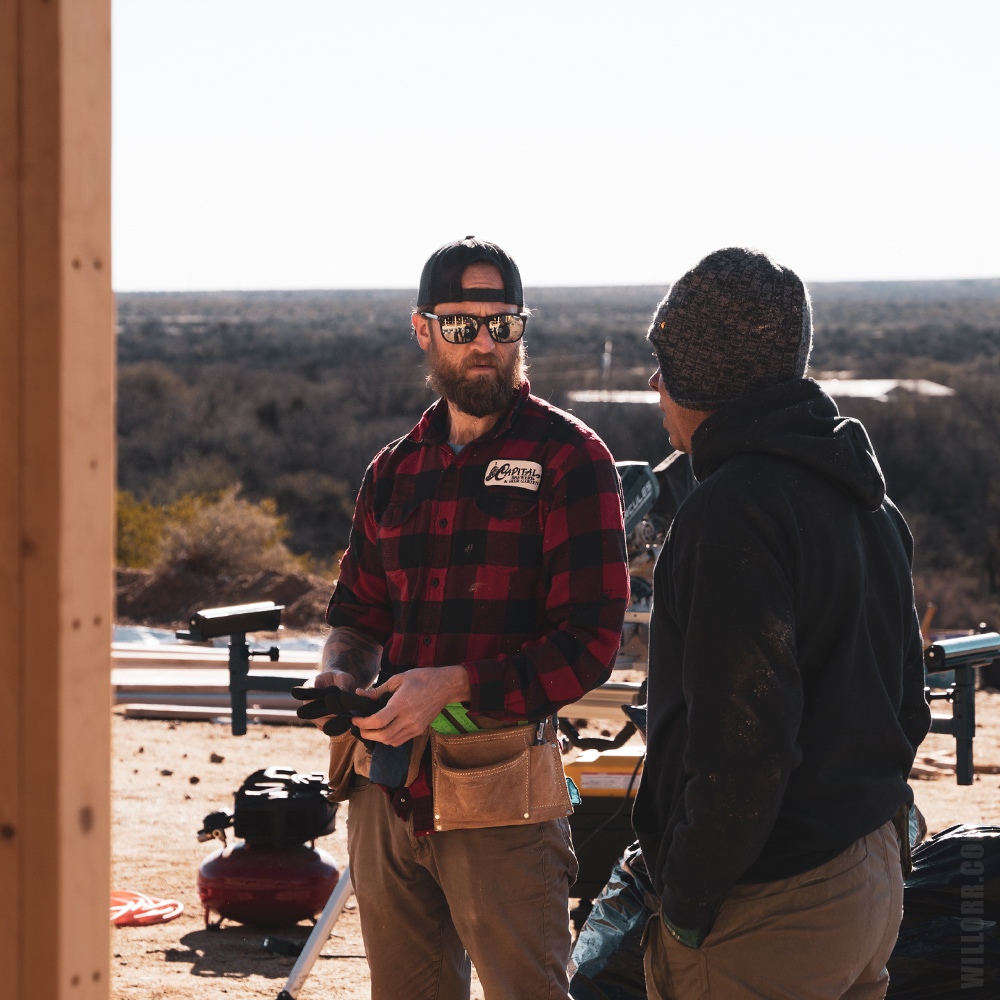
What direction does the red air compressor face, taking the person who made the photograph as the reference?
facing to the left of the viewer

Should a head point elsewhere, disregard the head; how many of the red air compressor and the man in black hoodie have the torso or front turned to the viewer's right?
0

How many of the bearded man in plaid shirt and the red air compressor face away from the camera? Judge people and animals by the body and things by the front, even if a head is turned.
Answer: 0

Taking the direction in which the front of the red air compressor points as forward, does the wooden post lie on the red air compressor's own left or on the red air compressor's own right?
on the red air compressor's own left

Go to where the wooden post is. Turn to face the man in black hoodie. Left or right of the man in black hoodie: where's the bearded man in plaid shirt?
left

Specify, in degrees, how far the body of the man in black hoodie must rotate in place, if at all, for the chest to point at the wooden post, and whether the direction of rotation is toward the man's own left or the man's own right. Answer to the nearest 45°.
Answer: approximately 90° to the man's own left

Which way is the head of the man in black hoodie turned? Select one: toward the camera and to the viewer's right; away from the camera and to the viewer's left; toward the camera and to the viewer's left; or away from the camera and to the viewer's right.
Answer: away from the camera and to the viewer's left

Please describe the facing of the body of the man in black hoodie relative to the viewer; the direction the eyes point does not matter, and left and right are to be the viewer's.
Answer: facing away from the viewer and to the left of the viewer
